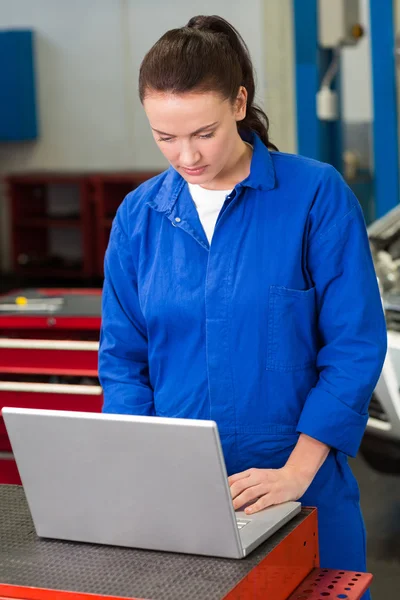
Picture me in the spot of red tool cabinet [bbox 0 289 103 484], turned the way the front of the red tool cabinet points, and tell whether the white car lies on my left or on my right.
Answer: on my left

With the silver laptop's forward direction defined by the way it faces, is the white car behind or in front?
in front

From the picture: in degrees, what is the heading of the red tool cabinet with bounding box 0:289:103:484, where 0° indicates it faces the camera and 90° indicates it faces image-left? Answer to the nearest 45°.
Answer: approximately 0°

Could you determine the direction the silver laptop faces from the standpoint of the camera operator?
facing away from the viewer and to the right of the viewer

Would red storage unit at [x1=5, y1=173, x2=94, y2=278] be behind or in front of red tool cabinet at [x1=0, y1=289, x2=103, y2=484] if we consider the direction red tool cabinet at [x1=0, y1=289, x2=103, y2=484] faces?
behind

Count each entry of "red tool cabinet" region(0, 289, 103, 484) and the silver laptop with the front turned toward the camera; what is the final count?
1

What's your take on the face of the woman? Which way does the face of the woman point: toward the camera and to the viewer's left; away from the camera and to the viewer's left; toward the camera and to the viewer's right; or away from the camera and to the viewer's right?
toward the camera and to the viewer's left
